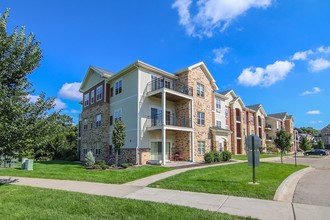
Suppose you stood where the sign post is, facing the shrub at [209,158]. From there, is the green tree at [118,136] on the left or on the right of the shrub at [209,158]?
left

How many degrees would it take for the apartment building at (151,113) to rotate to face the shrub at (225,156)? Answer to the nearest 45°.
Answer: approximately 45° to its left

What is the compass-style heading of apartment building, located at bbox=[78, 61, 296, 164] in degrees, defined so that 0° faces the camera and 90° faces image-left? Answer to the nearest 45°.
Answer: approximately 315°
